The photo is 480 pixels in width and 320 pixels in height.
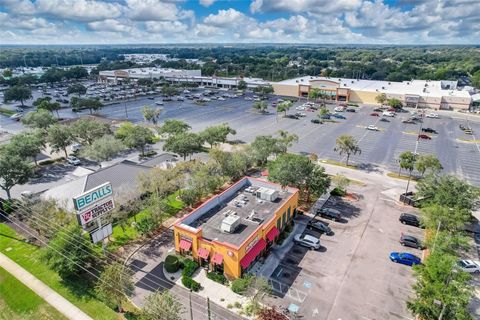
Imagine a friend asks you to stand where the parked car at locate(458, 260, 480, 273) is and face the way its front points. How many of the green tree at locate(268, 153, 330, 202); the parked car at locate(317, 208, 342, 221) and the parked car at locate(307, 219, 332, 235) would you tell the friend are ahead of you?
3

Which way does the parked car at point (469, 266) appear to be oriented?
to the viewer's left

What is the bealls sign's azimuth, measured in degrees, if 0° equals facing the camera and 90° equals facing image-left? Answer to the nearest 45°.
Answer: approximately 315°

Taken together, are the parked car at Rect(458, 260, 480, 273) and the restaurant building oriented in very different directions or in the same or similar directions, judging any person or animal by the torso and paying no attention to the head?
very different directions

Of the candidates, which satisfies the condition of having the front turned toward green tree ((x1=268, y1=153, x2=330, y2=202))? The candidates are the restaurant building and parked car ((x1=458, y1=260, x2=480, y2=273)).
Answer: the parked car

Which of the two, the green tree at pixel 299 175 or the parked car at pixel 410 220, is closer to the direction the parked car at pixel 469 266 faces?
the green tree

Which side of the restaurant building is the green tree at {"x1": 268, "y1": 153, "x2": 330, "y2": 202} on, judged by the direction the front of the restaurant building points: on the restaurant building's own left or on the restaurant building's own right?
on the restaurant building's own left

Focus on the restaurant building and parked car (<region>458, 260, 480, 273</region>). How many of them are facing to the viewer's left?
1
